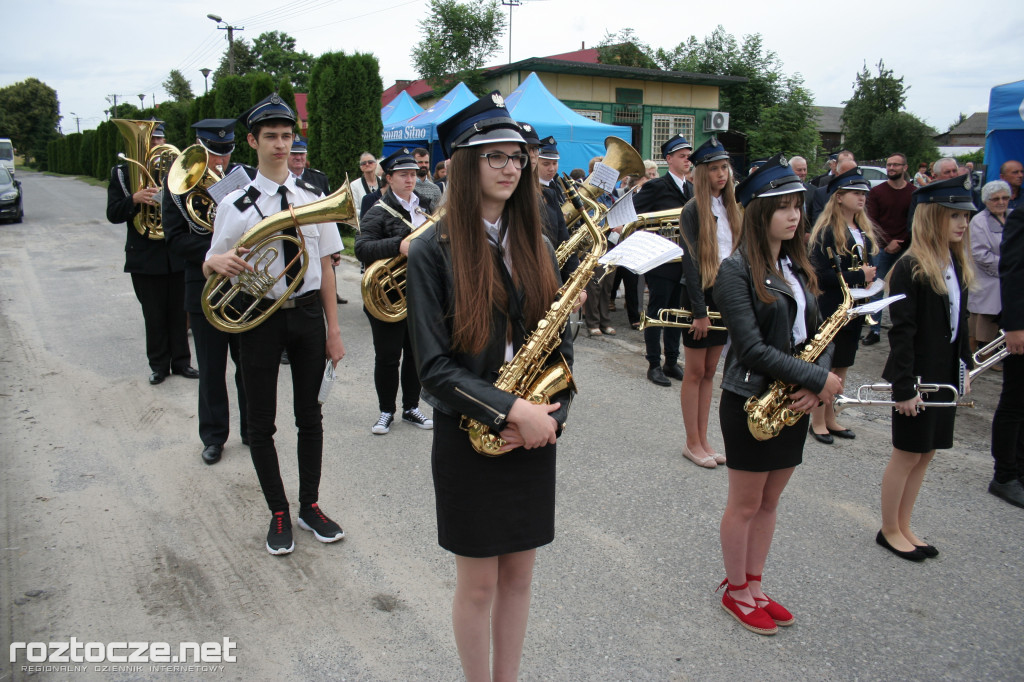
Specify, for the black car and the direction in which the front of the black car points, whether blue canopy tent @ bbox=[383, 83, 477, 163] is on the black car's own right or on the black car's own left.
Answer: on the black car's own left

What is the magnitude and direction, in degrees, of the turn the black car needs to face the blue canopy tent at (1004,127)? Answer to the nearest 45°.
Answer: approximately 45° to its left

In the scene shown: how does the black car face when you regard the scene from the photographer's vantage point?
facing the viewer

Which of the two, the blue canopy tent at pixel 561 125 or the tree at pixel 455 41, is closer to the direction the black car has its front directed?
the blue canopy tent

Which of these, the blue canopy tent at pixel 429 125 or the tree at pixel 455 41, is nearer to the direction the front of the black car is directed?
the blue canopy tent

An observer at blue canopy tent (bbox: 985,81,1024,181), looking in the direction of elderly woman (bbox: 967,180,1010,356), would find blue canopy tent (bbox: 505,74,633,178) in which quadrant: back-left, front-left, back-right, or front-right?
back-right

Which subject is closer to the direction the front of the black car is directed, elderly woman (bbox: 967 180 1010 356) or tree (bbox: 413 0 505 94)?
the elderly woman

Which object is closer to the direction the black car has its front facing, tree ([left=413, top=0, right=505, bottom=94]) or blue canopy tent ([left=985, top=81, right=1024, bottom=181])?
the blue canopy tent

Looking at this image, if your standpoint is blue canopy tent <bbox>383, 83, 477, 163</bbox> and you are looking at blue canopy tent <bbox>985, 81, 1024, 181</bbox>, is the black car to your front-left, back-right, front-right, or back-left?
back-right

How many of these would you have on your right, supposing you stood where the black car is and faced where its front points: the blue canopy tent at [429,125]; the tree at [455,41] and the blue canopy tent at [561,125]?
0
